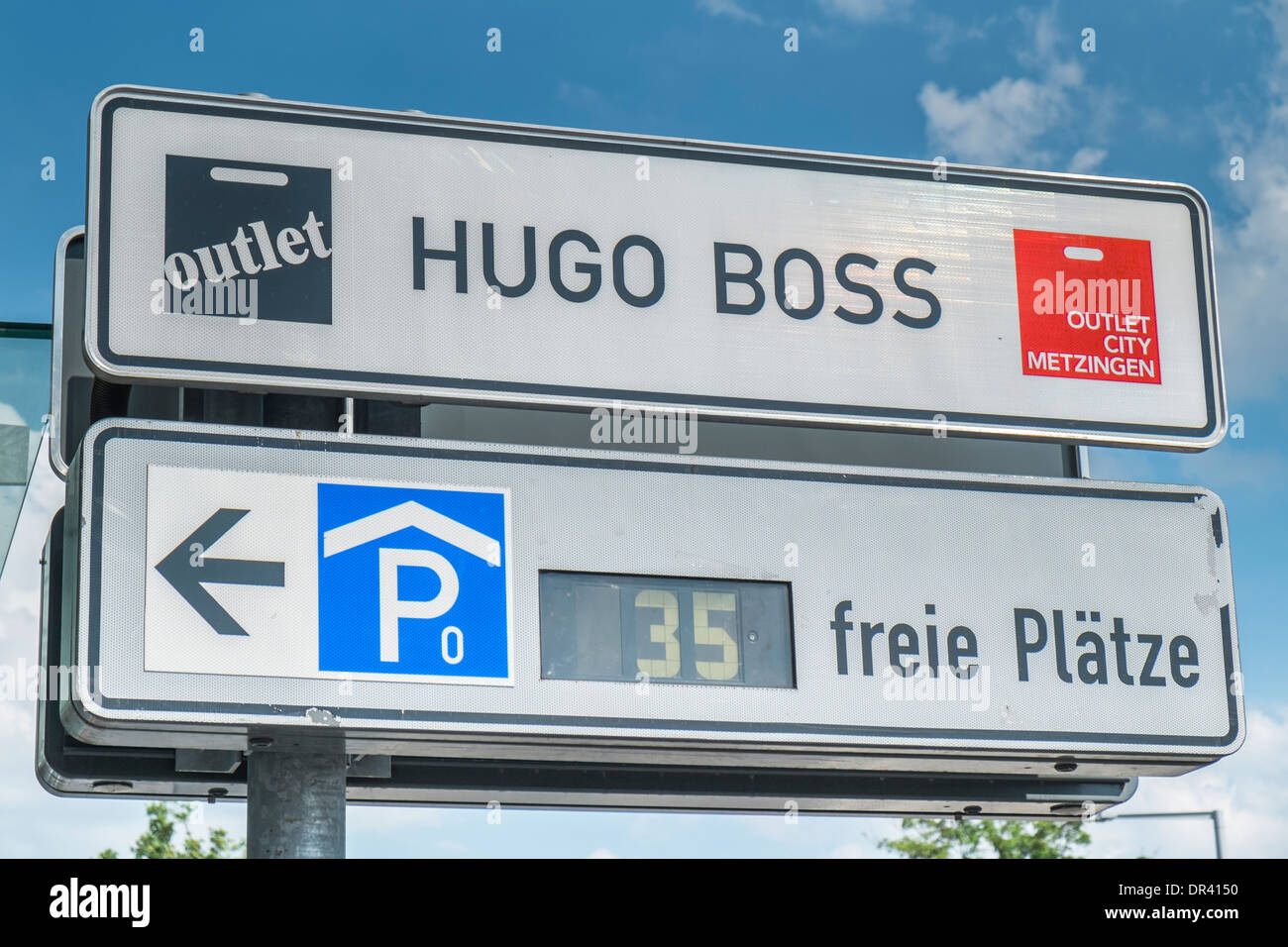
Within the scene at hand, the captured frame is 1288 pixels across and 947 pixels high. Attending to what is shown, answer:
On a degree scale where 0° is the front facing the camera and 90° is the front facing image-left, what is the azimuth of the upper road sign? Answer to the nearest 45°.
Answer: approximately 0°

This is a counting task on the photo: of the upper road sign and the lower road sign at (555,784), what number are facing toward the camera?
1

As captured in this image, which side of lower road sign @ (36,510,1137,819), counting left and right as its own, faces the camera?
back
